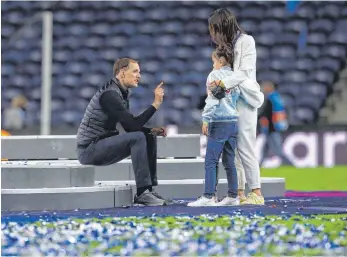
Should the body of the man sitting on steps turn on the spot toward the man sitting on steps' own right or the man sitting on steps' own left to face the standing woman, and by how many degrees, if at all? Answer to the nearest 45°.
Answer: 0° — they already face them

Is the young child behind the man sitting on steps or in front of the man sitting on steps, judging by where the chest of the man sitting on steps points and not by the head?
in front

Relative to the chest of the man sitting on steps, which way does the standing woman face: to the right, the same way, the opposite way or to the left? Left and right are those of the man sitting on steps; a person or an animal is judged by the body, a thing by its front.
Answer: the opposite way

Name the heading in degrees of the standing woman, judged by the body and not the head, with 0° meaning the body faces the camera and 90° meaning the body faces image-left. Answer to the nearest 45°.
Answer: approximately 90°

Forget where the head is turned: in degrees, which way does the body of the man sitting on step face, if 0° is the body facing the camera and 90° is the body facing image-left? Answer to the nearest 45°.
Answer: approximately 270°

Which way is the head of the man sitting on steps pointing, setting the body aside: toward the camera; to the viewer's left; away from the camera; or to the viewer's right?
to the viewer's right

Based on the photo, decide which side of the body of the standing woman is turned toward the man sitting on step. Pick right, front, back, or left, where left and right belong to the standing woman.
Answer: front

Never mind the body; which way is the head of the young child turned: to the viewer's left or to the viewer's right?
to the viewer's left

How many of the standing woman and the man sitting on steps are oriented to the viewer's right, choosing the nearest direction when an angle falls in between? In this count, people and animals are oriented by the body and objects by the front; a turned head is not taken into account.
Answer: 1
